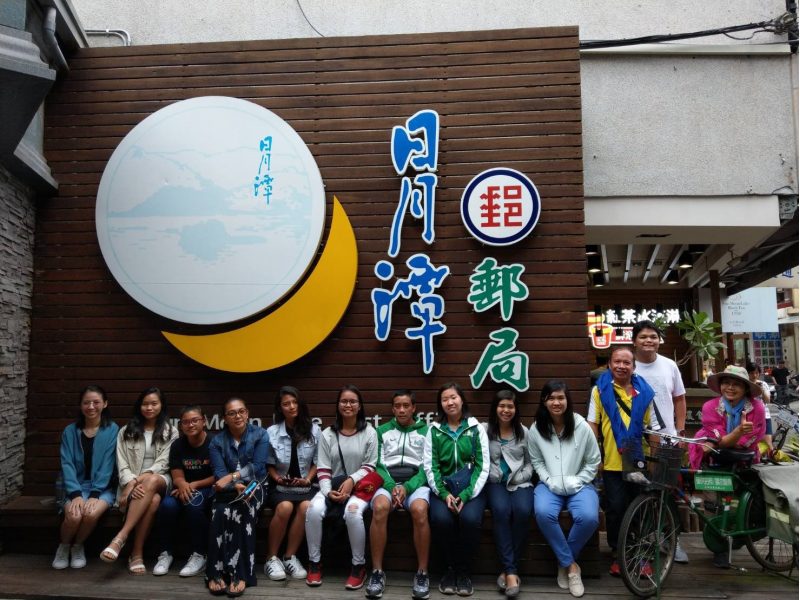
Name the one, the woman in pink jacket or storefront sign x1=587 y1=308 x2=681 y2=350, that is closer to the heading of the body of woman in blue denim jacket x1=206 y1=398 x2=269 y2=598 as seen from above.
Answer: the woman in pink jacket

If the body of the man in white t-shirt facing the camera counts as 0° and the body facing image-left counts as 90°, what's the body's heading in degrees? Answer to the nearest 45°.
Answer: approximately 0°

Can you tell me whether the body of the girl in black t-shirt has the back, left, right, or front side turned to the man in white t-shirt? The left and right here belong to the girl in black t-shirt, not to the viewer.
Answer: left

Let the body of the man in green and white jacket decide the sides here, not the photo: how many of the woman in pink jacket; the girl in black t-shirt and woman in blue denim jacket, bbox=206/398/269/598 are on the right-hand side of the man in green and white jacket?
2

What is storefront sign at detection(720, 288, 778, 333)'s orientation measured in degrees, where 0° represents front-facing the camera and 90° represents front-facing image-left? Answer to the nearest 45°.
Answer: approximately 0°
